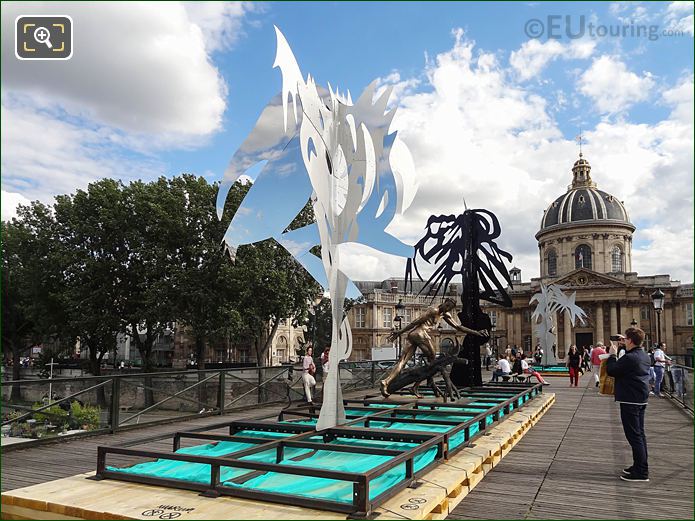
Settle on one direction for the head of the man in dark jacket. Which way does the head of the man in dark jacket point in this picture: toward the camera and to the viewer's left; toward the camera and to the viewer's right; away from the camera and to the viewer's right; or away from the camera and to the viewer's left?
away from the camera and to the viewer's left

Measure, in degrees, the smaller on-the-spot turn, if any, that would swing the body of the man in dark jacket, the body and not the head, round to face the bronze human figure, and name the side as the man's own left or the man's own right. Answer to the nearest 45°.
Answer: approximately 45° to the man's own right

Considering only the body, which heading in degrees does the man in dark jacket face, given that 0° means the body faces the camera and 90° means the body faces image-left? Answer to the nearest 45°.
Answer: approximately 90°

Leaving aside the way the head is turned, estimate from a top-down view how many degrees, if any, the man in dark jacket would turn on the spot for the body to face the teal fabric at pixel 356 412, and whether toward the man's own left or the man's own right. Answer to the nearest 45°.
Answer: approximately 45° to the man's own right

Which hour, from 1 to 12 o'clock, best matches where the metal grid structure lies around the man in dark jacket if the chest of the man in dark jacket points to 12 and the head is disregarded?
The metal grid structure is roughly at 11 o'clock from the man in dark jacket.

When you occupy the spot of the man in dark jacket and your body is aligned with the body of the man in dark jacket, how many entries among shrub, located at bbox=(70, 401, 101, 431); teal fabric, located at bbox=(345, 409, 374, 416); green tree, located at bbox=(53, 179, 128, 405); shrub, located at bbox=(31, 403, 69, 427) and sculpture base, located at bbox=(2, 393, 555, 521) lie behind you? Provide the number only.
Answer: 0

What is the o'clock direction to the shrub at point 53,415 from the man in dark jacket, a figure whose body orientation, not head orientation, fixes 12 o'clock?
The shrub is roughly at 12 o'clock from the man in dark jacket.

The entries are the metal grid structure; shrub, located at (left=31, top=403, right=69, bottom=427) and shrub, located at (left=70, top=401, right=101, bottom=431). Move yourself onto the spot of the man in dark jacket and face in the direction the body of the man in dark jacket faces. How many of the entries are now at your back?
0

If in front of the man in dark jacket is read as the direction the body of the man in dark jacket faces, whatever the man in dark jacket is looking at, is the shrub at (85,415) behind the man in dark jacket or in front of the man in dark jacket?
in front

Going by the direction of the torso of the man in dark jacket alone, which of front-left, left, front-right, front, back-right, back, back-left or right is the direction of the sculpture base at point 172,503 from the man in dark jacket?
front-left

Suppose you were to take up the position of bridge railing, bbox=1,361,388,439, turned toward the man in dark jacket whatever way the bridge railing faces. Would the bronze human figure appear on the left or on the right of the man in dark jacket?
left

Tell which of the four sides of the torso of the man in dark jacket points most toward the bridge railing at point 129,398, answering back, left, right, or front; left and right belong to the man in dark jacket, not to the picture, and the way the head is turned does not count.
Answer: front

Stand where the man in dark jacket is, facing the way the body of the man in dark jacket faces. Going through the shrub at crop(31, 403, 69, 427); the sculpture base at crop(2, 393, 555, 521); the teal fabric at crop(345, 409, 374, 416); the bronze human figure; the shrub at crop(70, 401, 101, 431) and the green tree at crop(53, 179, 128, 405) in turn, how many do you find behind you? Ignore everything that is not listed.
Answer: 0
